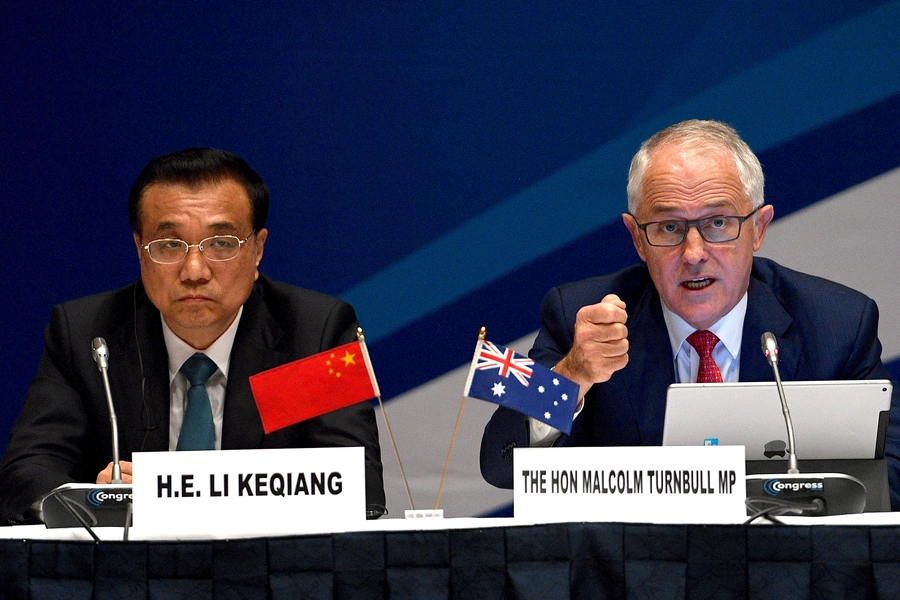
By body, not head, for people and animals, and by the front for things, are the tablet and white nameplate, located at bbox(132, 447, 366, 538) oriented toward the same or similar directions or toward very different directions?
very different directions

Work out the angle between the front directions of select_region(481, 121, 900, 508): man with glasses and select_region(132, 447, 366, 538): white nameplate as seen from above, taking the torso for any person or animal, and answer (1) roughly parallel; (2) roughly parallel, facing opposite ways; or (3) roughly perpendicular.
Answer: roughly parallel

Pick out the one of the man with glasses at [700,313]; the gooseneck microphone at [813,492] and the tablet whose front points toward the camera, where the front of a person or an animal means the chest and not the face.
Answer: the man with glasses

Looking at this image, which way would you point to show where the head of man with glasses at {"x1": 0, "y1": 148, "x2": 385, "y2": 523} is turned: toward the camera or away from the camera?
toward the camera

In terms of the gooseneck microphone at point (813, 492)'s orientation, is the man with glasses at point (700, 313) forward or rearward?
forward

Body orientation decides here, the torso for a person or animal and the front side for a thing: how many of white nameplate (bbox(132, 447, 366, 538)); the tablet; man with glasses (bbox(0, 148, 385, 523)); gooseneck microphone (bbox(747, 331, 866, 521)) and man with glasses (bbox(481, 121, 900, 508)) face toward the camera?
3

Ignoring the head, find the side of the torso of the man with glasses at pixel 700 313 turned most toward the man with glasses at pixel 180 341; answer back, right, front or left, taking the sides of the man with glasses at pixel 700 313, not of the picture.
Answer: right

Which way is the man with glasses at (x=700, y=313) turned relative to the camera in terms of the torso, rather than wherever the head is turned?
toward the camera

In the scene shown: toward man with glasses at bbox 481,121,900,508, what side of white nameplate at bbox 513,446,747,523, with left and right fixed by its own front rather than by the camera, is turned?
back

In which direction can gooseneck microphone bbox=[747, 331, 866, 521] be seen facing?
away from the camera

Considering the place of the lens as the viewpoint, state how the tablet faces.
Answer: facing away from the viewer

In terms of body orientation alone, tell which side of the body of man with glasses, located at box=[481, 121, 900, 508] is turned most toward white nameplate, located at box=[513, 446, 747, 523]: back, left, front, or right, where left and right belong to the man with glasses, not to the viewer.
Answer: front

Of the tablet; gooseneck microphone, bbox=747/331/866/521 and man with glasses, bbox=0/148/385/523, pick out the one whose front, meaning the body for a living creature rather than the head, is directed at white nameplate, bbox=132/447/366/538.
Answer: the man with glasses

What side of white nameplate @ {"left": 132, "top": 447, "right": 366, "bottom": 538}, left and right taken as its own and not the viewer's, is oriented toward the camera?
front

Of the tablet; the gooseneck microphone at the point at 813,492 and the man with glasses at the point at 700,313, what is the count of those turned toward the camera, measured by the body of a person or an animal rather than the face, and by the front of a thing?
1

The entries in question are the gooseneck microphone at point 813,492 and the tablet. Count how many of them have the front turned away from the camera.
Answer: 2

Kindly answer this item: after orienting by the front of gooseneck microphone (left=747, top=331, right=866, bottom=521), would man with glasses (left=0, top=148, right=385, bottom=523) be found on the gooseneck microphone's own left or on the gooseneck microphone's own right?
on the gooseneck microphone's own left
